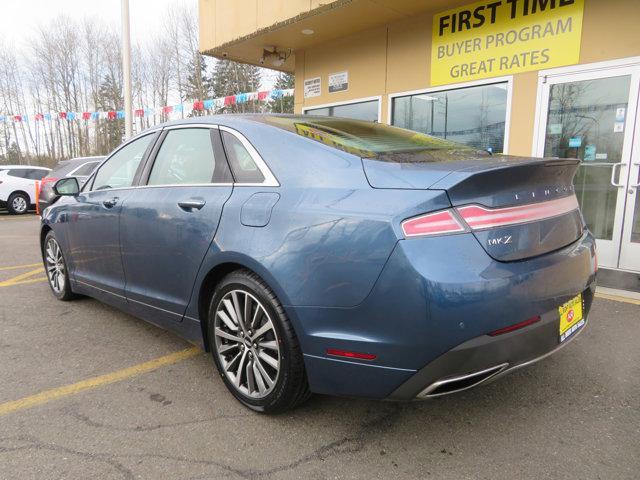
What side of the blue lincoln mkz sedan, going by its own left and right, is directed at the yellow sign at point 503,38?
right

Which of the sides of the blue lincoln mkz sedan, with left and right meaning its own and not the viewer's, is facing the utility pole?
front

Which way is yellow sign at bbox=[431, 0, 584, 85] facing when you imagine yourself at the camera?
facing the viewer and to the left of the viewer

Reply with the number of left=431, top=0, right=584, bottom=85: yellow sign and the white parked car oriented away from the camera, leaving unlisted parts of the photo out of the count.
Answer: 0

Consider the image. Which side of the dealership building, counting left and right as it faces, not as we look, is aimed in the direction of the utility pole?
right

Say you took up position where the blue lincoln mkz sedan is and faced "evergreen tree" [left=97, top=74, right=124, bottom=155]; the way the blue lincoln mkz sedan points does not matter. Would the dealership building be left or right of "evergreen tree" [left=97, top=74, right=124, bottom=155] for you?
right

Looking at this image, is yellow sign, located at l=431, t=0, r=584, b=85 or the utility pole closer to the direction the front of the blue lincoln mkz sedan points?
the utility pole

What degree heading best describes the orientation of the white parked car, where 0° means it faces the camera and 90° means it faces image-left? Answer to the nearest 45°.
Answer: approximately 90°

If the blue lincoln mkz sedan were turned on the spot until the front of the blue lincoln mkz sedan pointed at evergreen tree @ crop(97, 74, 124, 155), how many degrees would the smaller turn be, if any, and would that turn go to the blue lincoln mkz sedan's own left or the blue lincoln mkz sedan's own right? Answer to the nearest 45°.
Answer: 0° — it already faces it

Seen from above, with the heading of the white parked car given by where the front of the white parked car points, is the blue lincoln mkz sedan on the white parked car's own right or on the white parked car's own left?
on the white parked car's own left

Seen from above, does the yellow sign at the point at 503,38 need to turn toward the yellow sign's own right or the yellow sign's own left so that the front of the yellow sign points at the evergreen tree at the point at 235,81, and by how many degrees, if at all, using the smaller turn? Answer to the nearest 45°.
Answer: approximately 90° to the yellow sign's own right

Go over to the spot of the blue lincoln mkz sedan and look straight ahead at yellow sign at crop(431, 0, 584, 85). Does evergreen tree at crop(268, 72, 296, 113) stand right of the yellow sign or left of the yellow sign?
left

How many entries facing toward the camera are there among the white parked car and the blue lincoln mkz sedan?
0

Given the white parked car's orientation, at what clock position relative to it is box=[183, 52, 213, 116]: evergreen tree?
The evergreen tree is roughly at 4 o'clock from the white parked car.

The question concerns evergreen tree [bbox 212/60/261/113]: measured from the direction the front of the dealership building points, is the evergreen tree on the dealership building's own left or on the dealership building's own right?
on the dealership building's own right

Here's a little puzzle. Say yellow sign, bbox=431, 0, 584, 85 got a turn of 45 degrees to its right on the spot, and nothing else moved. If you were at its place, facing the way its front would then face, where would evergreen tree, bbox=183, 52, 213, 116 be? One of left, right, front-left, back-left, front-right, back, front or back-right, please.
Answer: front-right
